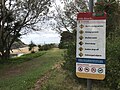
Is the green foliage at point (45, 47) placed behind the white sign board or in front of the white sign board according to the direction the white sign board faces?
behind

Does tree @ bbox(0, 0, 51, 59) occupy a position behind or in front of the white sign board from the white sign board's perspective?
behind

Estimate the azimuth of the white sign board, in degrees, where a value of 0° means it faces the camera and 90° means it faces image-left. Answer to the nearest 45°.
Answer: approximately 0°

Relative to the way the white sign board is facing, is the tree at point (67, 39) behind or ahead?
behind
